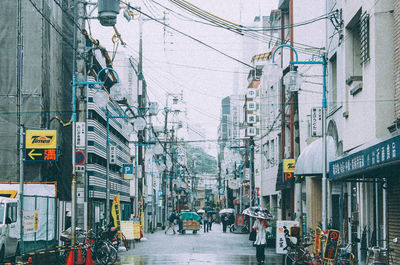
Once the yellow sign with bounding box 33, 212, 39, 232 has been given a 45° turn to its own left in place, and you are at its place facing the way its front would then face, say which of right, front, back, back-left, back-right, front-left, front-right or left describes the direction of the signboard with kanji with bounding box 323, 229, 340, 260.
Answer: front

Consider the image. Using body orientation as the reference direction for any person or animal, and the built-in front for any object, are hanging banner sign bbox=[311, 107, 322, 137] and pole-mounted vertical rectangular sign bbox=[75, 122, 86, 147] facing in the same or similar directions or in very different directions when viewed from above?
same or similar directions

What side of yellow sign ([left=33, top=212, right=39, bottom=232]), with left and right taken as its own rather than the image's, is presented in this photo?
front

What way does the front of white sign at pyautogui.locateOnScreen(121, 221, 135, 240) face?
toward the camera

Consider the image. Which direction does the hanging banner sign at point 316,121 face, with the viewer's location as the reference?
facing the viewer

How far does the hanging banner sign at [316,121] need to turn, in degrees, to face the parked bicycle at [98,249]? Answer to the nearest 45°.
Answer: approximately 90° to its right

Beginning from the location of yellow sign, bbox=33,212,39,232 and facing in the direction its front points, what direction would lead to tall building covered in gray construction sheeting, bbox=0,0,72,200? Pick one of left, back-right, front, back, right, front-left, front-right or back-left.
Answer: back

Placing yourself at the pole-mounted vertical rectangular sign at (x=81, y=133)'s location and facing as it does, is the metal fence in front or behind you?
in front

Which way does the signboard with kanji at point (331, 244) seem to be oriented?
toward the camera
